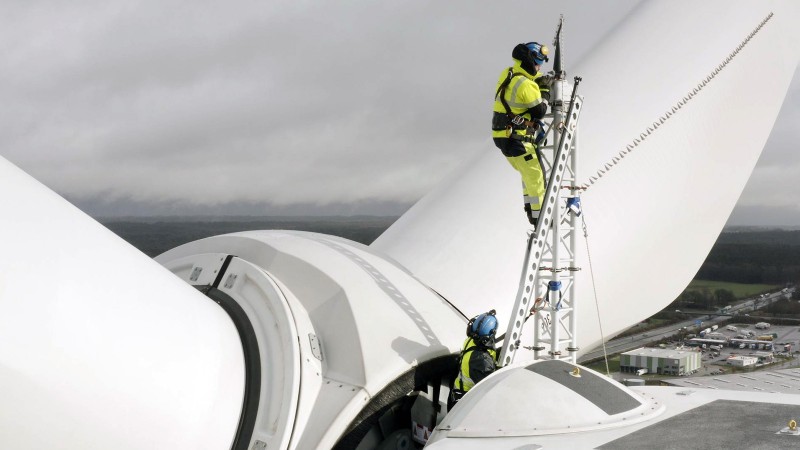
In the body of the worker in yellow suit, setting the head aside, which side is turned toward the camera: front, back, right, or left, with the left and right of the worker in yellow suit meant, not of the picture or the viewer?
right

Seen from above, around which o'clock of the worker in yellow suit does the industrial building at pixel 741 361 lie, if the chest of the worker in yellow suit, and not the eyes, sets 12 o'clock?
The industrial building is roughly at 10 o'clock from the worker in yellow suit.

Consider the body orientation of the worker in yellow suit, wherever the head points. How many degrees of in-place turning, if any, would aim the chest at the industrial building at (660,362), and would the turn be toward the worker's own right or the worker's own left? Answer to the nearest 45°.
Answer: approximately 90° to the worker's own left

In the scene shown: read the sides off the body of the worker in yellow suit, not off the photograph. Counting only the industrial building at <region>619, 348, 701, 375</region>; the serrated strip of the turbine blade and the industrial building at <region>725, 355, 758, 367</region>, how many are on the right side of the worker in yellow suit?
0

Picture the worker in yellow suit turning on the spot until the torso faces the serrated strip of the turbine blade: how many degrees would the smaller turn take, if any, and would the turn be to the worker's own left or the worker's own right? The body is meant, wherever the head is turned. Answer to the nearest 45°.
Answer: approximately 45° to the worker's own left
